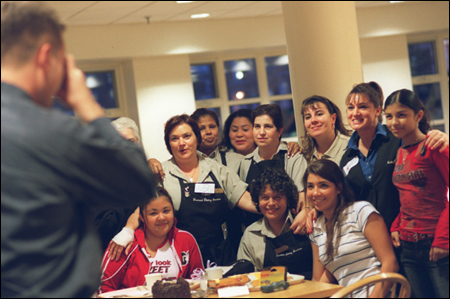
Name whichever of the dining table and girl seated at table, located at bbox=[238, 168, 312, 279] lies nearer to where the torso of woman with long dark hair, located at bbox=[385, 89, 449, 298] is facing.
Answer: the dining table

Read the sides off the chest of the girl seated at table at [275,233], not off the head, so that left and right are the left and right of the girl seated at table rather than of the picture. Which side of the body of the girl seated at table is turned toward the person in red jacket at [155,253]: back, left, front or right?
right

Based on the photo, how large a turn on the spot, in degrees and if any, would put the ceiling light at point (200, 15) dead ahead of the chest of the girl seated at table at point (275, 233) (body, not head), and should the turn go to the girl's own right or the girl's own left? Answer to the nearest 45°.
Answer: approximately 180°

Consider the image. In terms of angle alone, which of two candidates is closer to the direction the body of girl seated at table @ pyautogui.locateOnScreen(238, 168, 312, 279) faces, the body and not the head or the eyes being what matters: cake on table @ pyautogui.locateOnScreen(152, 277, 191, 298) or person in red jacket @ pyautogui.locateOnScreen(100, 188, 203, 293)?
the cake on table

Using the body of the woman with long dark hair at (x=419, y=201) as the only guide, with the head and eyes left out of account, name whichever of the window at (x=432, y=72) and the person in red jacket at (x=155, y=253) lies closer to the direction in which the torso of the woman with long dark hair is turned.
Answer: the person in red jacket

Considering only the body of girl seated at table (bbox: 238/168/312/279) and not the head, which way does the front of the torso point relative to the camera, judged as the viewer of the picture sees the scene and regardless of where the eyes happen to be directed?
toward the camera

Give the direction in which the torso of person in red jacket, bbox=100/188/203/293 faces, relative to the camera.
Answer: toward the camera

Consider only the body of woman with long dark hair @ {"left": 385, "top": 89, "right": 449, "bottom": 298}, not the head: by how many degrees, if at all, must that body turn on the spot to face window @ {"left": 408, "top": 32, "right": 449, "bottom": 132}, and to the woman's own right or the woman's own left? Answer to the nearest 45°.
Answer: approximately 135° to the woman's own right

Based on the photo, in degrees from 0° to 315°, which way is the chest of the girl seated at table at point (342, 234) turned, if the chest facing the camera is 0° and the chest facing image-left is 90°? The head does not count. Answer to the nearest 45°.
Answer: approximately 45°
